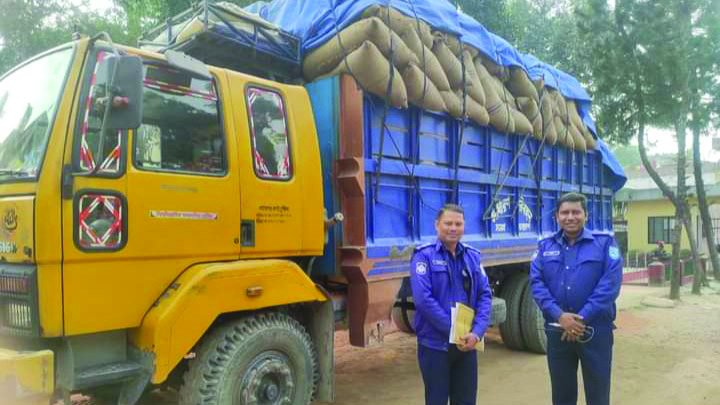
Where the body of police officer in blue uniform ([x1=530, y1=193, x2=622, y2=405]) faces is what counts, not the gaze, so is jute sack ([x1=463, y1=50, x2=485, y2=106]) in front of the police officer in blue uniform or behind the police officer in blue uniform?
behind

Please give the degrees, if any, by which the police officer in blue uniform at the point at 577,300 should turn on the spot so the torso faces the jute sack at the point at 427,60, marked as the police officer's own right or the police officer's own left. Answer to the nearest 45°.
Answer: approximately 135° to the police officer's own right

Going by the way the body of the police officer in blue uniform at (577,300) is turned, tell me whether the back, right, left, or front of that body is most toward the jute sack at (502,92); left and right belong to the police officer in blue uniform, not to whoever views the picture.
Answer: back

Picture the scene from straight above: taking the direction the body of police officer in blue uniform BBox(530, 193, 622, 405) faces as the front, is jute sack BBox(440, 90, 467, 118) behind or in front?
behind

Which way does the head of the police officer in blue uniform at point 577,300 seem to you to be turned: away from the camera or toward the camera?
toward the camera

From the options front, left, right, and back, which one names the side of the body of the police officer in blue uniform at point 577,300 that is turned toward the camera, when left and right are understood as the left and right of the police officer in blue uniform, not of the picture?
front

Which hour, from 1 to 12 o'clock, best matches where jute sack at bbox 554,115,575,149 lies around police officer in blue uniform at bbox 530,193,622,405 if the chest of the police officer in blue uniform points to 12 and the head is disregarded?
The jute sack is roughly at 6 o'clock from the police officer in blue uniform.

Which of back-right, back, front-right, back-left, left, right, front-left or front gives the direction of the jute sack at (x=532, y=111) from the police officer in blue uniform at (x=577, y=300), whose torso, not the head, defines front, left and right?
back

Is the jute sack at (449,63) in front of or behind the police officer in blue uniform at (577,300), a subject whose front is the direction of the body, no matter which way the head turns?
behind

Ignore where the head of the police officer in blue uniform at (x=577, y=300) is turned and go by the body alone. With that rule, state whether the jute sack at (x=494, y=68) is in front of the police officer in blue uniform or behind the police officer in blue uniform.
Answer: behind

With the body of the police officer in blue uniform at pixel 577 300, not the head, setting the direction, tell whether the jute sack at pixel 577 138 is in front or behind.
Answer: behind

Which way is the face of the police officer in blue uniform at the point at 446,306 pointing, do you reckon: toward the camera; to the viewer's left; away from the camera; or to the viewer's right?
toward the camera

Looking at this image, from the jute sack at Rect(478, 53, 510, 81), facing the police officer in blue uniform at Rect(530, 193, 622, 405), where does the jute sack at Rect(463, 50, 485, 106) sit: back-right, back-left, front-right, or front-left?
front-right
